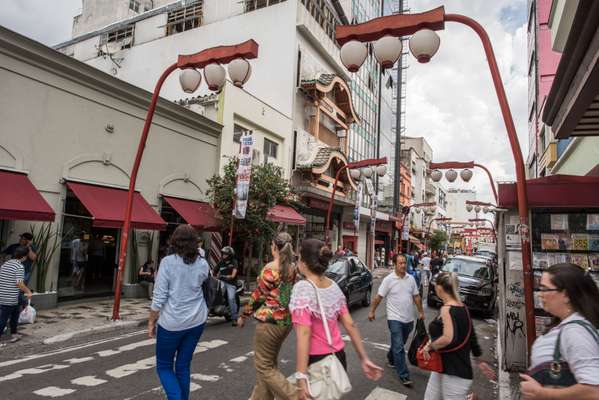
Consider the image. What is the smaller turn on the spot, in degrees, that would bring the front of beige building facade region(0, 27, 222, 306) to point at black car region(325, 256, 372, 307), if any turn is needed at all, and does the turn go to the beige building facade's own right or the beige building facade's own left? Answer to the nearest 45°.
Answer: approximately 45° to the beige building facade's own left

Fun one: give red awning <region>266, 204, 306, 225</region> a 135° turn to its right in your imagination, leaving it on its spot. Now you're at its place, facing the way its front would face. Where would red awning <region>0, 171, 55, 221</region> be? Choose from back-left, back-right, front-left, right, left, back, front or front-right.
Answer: front-left

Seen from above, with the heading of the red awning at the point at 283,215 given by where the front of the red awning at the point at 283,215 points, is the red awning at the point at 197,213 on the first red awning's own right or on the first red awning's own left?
on the first red awning's own right
